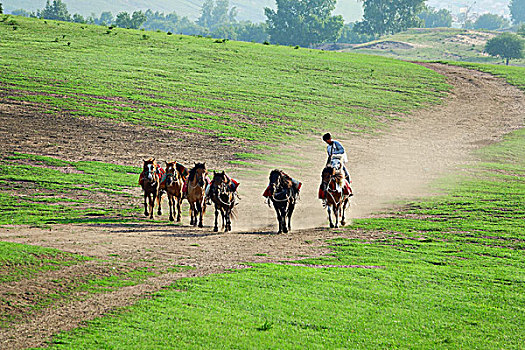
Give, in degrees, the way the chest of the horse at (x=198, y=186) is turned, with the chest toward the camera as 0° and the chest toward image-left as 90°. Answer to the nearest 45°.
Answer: approximately 0°

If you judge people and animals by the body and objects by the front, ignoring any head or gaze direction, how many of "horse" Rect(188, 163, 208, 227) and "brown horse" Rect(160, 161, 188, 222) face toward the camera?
2

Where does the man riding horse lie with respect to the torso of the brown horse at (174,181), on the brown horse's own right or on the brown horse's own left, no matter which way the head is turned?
on the brown horse's own left

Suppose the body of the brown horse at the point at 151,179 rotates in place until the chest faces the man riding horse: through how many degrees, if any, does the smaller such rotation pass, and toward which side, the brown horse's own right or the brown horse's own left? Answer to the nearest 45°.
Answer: approximately 90° to the brown horse's own left

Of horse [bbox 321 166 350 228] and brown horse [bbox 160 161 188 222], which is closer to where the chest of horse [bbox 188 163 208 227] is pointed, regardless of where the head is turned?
the horse

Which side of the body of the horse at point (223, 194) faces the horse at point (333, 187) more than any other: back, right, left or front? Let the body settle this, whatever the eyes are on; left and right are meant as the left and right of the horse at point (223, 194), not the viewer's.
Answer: left

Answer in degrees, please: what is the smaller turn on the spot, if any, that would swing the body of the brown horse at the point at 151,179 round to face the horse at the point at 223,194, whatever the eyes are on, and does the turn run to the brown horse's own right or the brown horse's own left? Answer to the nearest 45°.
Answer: approximately 45° to the brown horse's own left

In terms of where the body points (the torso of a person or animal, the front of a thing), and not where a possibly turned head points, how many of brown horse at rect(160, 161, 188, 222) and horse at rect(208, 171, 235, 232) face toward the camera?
2

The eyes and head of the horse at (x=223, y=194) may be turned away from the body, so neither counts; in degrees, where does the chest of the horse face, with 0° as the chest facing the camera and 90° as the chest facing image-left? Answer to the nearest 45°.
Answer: approximately 0°

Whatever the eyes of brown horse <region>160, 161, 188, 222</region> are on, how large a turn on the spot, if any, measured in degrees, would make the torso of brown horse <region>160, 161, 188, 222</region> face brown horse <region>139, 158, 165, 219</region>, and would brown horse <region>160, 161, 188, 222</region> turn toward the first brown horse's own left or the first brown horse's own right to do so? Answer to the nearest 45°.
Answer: approximately 90° to the first brown horse's own right

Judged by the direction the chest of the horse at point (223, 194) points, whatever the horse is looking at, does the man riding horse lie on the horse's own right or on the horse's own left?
on the horse's own left

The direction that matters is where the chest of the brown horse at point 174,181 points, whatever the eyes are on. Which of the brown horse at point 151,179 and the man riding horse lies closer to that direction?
the man riding horse

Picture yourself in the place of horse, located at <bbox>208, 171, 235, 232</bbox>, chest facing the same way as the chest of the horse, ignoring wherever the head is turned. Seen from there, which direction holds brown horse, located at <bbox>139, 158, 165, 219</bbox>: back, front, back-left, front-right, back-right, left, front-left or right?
back-right
